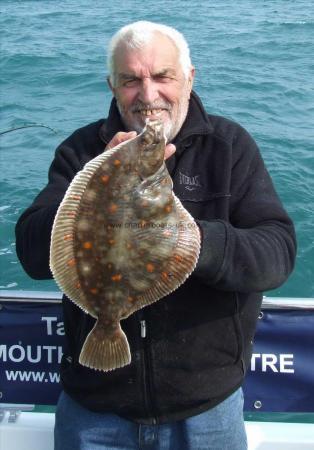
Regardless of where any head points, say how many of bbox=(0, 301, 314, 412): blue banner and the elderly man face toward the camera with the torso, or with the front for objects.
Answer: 2

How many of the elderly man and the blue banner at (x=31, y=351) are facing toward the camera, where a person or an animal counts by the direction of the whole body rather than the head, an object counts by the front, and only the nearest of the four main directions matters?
2

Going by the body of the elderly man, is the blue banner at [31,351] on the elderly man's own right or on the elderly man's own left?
on the elderly man's own right

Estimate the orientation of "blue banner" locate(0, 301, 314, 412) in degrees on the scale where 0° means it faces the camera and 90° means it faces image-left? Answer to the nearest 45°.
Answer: approximately 0°
